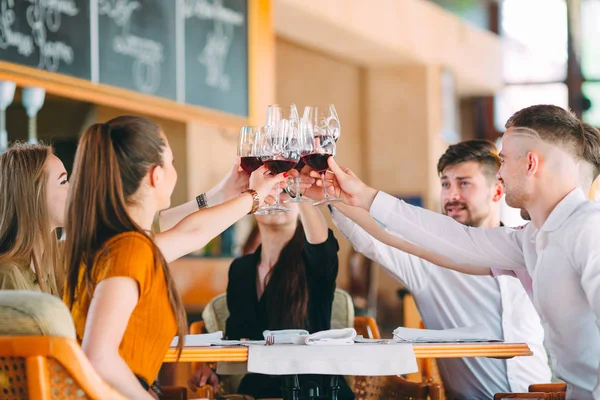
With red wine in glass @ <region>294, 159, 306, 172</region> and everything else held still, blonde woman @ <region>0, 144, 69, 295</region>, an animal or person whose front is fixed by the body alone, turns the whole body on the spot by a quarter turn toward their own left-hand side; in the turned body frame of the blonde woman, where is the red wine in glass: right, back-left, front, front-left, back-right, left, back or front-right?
right

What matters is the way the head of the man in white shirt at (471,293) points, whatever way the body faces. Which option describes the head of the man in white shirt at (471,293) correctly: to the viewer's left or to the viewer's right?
to the viewer's left

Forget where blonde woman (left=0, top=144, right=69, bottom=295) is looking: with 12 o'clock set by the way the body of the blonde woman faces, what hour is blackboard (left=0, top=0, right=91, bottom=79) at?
The blackboard is roughly at 9 o'clock from the blonde woman.

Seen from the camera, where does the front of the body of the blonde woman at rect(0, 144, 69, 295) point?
to the viewer's right

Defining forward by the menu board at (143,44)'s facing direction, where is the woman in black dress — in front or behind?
in front

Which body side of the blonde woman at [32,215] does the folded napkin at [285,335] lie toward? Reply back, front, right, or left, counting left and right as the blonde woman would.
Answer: front

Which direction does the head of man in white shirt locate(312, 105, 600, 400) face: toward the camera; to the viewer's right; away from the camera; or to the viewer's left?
to the viewer's left

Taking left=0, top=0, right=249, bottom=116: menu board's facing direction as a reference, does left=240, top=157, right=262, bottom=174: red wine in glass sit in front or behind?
in front

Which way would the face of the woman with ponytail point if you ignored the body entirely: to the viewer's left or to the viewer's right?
to the viewer's right

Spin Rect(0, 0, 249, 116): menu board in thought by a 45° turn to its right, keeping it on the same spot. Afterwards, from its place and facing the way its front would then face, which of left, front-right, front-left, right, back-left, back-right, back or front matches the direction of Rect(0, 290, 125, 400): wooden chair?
front

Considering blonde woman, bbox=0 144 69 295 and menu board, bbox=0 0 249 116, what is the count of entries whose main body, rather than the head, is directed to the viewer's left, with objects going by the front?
0

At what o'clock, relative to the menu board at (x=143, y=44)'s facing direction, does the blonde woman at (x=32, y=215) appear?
The blonde woman is roughly at 2 o'clock from the menu board.

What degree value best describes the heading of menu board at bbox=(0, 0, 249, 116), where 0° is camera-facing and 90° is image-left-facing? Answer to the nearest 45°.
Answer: approximately 315°

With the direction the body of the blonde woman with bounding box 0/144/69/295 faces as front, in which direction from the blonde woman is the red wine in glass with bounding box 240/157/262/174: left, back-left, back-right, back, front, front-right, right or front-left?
front
